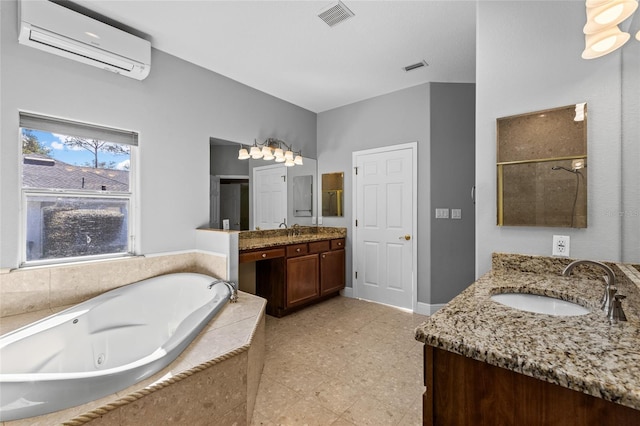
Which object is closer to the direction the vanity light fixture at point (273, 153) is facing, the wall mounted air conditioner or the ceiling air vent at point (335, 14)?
the ceiling air vent

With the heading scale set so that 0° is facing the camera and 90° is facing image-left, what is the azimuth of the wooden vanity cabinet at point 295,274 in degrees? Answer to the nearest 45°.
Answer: approximately 315°

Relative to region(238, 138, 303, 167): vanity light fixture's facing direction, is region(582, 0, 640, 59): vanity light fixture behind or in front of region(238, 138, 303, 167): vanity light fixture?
in front

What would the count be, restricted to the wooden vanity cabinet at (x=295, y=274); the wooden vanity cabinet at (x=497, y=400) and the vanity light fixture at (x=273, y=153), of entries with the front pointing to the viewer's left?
1

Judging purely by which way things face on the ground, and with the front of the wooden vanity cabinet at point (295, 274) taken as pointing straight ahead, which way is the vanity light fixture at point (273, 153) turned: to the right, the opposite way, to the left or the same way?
the same way

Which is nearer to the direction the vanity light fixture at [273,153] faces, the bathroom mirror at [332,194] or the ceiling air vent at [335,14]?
the ceiling air vent

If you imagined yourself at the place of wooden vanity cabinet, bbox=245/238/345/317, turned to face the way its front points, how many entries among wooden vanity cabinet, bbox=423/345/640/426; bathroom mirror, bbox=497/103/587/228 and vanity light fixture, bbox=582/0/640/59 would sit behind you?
0

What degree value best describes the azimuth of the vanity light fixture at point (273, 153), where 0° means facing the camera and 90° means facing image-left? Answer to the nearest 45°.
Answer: approximately 315°

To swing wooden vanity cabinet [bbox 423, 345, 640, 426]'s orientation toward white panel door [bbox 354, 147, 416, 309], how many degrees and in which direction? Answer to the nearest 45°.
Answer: approximately 45° to its right

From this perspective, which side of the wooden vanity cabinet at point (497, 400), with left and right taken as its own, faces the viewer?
left

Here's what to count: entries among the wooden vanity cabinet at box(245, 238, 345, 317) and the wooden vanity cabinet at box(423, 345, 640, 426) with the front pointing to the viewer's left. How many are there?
1
